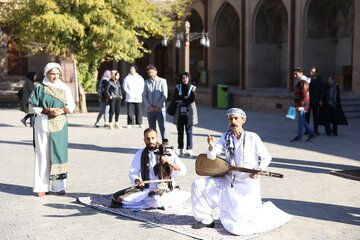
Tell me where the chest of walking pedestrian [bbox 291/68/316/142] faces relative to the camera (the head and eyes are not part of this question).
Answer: to the viewer's left

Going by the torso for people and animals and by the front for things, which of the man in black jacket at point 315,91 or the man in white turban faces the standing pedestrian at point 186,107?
the man in black jacket

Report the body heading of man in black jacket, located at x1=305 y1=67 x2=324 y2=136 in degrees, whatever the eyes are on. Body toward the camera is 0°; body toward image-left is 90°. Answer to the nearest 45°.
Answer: approximately 45°

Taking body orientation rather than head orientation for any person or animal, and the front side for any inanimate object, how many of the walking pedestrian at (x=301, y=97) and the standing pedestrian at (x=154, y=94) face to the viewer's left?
1

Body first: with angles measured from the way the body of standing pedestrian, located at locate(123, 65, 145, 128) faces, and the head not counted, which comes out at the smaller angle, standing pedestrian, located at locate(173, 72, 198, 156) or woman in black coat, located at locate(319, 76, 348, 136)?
the standing pedestrian

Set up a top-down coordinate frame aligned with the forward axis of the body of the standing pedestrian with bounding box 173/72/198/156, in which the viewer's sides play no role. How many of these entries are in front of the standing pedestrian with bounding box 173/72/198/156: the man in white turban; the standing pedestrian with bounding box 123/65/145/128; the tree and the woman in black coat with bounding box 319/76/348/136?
1

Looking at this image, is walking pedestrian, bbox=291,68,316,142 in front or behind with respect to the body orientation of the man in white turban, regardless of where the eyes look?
behind

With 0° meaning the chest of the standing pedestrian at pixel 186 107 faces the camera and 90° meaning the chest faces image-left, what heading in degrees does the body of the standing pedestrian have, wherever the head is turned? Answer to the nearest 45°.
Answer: approximately 0°

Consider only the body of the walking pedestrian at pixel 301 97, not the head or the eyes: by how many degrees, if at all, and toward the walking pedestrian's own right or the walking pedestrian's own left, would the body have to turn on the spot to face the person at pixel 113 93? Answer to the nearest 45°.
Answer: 0° — they already face them

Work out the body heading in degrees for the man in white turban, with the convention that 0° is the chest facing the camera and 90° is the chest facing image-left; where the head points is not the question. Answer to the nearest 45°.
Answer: approximately 45°

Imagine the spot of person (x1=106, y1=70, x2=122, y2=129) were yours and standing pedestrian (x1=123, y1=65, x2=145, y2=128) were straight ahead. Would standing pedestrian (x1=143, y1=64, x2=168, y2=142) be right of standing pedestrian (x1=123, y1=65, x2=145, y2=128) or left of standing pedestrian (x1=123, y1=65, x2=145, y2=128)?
right

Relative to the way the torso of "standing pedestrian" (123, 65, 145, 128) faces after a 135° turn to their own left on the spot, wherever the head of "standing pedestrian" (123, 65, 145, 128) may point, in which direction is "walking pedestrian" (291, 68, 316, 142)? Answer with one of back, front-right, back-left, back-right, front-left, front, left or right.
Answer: right

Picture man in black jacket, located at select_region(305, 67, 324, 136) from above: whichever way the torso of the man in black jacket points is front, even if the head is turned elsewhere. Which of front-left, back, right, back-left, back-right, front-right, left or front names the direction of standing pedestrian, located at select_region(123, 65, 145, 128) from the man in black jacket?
front-right
